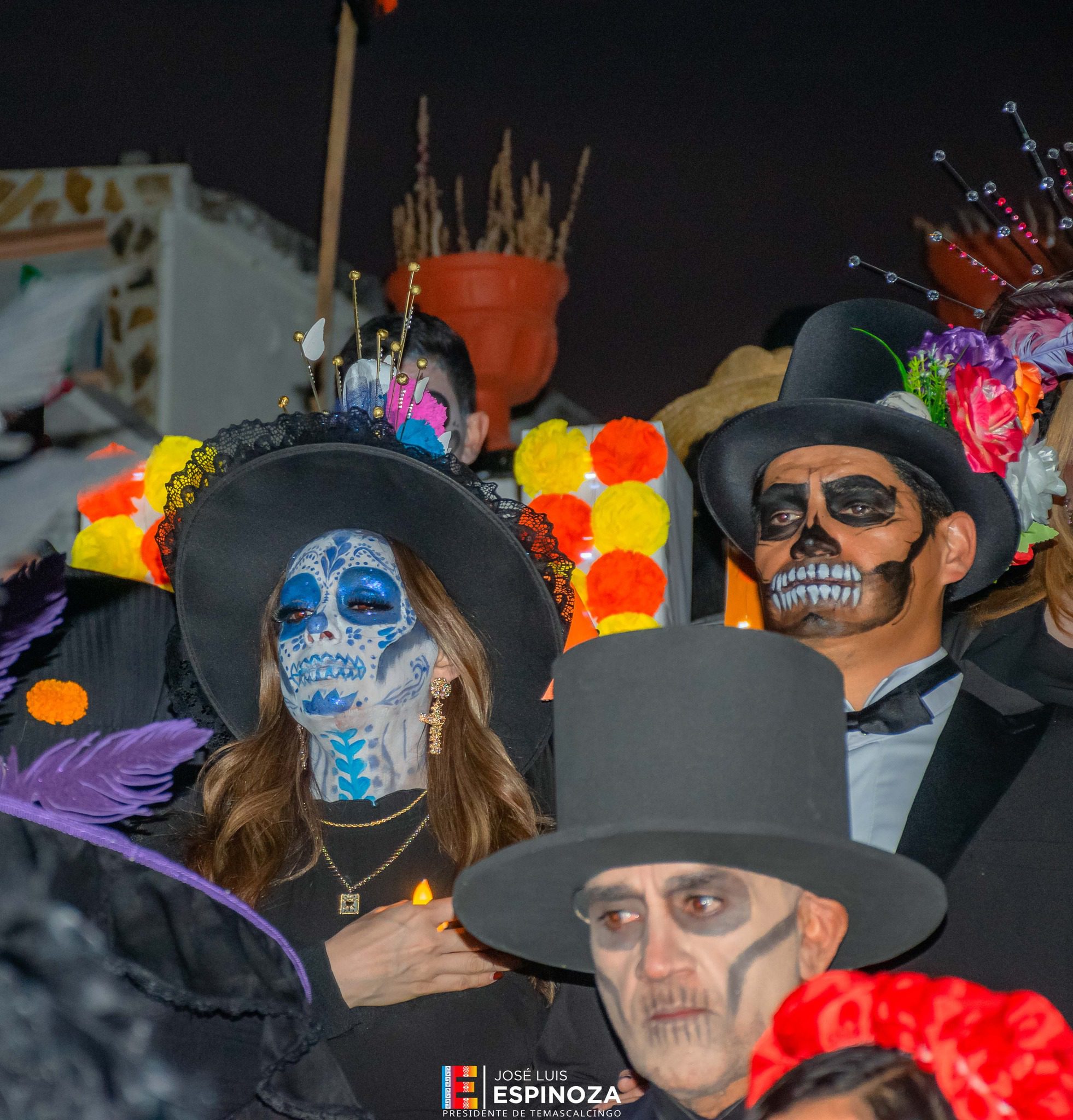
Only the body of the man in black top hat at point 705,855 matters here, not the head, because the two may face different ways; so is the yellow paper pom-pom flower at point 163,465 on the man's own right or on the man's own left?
on the man's own right

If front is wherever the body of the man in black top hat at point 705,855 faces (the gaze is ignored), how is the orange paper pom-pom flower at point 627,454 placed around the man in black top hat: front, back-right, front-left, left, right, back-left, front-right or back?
back-right

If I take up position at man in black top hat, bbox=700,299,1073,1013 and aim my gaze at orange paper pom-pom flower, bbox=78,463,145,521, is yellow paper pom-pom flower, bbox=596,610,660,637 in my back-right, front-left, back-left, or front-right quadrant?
front-right

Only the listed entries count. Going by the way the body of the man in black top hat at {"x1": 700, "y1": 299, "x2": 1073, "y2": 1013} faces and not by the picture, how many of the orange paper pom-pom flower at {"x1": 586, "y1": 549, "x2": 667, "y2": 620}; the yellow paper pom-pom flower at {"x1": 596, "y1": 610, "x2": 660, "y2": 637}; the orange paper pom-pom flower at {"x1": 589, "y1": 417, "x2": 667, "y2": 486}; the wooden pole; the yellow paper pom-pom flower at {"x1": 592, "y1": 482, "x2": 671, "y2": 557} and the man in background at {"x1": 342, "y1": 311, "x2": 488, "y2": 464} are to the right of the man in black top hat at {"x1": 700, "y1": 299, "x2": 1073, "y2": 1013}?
6

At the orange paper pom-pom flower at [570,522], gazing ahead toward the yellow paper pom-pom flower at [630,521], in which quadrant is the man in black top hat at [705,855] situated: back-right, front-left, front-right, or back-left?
front-right

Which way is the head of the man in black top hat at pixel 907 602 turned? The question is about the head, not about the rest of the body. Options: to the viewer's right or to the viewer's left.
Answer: to the viewer's left

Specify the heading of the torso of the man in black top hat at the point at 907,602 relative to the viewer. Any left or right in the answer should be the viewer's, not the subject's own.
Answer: facing the viewer and to the left of the viewer

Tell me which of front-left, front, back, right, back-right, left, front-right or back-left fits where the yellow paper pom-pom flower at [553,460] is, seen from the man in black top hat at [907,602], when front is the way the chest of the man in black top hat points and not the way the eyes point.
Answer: right

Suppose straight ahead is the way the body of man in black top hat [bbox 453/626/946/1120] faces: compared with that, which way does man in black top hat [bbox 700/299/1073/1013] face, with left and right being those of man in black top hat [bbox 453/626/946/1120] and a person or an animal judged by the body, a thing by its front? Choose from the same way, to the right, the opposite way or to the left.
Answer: the same way

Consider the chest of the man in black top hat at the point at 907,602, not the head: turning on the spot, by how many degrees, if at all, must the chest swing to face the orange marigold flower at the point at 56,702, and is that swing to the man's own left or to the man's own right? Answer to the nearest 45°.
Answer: approximately 45° to the man's own right

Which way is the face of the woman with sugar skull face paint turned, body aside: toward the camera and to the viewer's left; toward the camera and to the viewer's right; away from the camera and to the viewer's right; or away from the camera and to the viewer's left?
toward the camera and to the viewer's left

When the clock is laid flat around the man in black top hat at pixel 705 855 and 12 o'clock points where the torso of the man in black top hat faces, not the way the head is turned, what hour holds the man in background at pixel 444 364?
The man in background is roughly at 4 o'clock from the man in black top hat.

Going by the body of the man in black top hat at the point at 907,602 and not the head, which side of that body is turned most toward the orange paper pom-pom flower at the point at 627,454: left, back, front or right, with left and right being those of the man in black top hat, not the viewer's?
right

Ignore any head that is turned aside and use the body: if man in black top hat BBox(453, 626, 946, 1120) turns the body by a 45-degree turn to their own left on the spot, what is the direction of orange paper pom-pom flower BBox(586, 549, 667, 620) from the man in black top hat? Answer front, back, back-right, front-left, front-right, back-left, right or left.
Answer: back

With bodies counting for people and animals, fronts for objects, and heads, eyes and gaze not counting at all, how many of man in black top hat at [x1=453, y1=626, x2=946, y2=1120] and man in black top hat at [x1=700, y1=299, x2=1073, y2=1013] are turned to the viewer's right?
0

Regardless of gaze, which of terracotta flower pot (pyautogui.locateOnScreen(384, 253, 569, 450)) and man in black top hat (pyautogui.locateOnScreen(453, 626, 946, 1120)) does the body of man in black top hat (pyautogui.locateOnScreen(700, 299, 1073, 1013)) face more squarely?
the man in black top hat

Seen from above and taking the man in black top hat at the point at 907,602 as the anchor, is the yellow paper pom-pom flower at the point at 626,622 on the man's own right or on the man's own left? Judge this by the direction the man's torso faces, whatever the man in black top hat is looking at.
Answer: on the man's own right

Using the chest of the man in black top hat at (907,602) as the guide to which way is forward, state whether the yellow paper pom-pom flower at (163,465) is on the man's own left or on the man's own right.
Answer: on the man's own right
